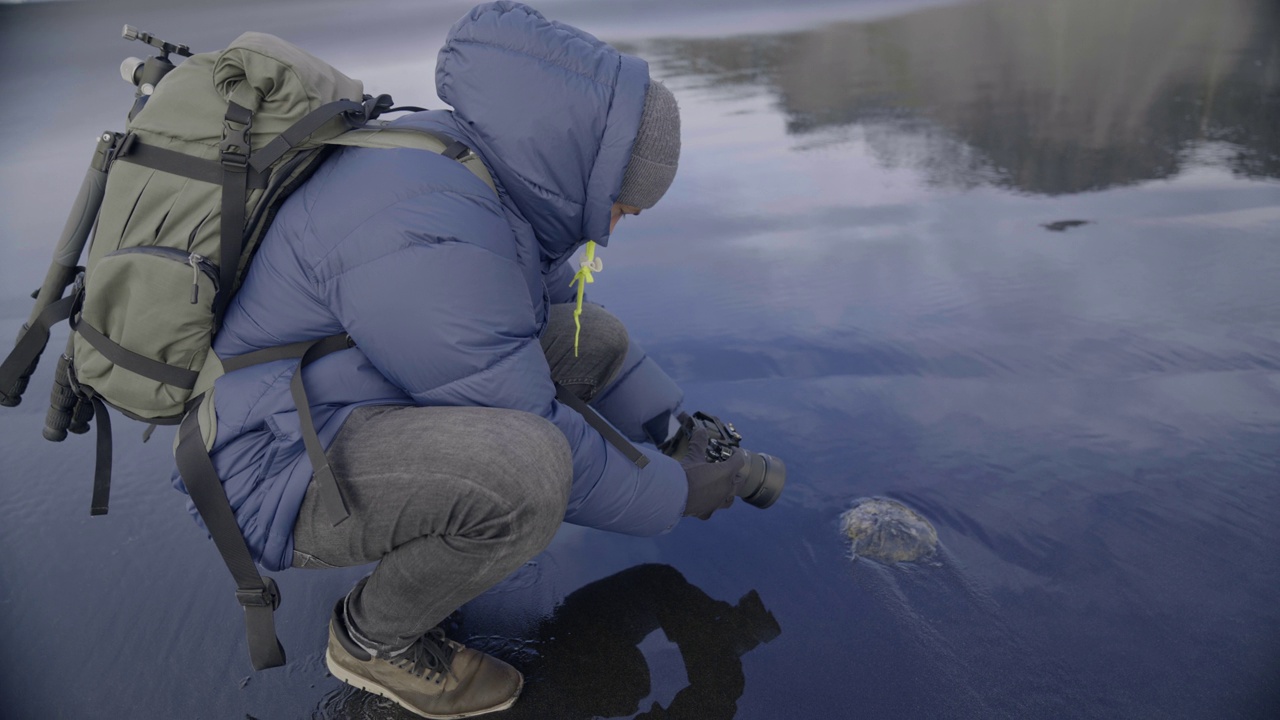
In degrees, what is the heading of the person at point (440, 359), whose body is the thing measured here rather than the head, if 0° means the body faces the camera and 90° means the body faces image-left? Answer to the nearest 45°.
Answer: approximately 270°

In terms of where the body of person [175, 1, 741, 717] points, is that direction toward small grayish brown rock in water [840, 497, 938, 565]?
yes

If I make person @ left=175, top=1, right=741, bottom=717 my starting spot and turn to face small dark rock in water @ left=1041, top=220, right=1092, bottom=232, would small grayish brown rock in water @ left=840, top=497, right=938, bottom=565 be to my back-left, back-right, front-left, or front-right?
front-right

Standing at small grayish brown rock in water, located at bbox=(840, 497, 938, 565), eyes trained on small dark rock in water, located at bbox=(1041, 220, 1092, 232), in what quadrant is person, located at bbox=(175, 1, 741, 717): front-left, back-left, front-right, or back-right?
back-left

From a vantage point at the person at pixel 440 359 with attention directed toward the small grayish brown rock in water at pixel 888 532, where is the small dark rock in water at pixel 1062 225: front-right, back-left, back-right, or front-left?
front-left

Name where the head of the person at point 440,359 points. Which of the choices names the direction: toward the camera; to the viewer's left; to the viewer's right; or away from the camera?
to the viewer's right

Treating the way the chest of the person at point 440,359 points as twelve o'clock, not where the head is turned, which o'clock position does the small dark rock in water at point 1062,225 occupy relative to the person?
The small dark rock in water is roughly at 11 o'clock from the person.
